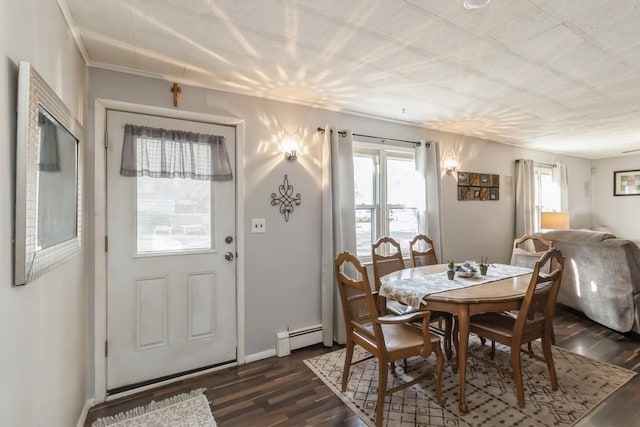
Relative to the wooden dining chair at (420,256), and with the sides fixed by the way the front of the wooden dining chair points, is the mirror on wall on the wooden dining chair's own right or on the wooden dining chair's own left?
on the wooden dining chair's own right

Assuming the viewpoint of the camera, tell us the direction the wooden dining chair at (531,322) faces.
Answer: facing away from the viewer and to the left of the viewer

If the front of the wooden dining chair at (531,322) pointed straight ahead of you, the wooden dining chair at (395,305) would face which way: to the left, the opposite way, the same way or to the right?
the opposite way

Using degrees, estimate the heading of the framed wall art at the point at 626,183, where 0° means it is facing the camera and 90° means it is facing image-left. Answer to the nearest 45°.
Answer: approximately 45°

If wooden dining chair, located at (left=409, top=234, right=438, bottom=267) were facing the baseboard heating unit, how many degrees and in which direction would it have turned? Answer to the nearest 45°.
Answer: approximately 90° to its right

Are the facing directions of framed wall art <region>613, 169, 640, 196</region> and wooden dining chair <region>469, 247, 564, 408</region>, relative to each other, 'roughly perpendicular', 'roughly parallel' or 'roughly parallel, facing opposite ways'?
roughly perpendicular

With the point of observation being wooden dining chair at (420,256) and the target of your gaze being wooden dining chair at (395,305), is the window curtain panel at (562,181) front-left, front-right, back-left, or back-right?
back-left

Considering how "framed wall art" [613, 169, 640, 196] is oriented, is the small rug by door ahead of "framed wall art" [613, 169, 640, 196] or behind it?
ahead

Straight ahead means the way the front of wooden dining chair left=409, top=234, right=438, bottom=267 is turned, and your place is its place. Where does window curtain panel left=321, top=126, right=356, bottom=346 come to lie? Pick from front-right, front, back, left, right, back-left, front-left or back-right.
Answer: right
